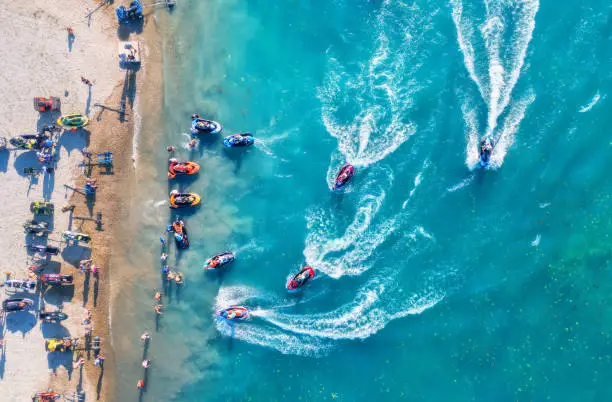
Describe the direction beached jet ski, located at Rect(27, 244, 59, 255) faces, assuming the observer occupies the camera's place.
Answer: facing to the left of the viewer

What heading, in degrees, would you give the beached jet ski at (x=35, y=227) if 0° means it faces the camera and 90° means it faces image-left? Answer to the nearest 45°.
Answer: approximately 90°

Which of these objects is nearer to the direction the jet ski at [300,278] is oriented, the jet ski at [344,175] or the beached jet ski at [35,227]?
the beached jet ski
